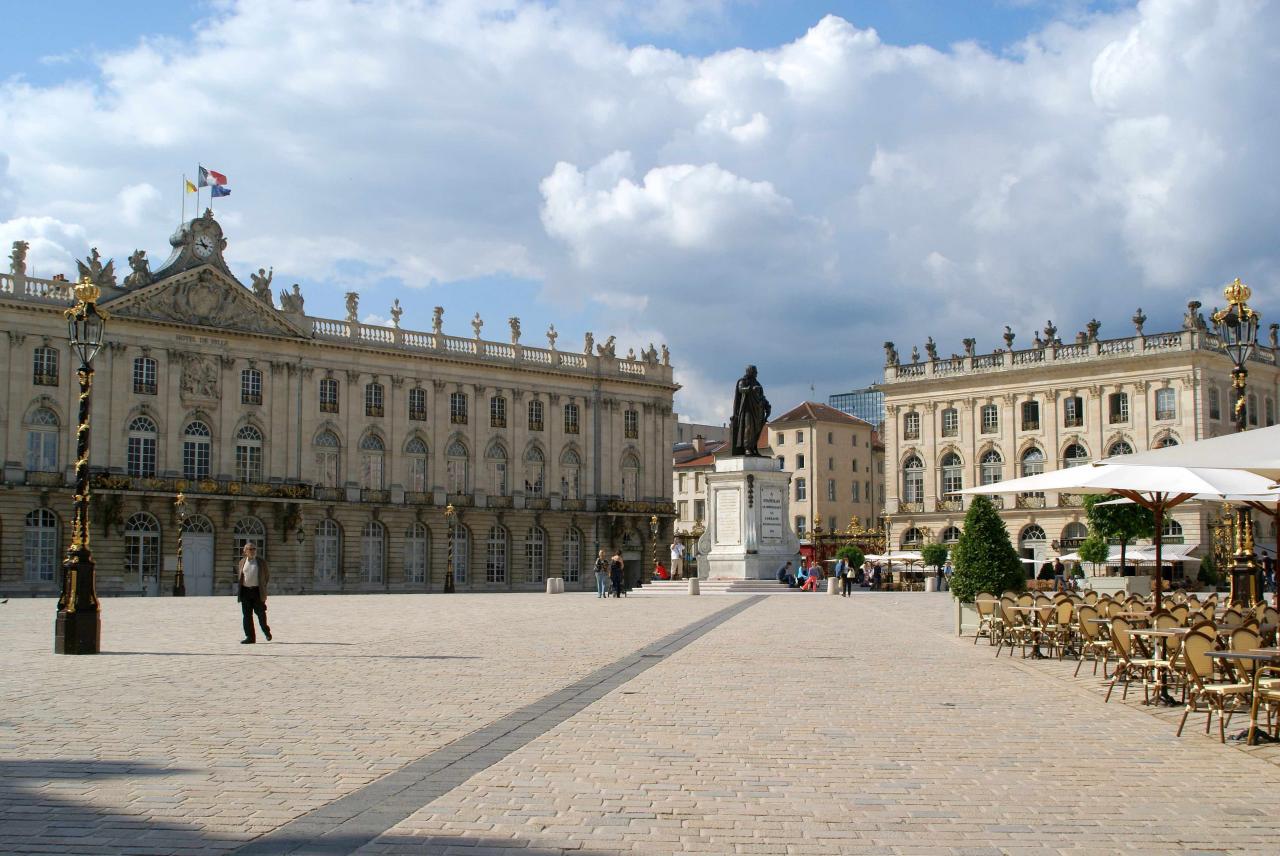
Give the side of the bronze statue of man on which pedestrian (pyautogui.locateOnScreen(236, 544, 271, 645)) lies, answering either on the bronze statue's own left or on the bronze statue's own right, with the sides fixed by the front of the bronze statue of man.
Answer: on the bronze statue's own right

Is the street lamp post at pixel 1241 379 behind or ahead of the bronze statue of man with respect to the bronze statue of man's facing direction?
ahead

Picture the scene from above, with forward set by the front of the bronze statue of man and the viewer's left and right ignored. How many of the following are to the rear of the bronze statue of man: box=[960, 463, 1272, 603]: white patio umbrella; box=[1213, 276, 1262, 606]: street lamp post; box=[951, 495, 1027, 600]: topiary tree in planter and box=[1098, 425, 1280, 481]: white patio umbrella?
0

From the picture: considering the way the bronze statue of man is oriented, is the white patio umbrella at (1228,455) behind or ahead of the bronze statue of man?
ahead

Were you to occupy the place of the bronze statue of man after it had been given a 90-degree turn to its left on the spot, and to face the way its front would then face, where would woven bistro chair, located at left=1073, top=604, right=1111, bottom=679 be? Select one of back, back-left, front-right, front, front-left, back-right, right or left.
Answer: back-right

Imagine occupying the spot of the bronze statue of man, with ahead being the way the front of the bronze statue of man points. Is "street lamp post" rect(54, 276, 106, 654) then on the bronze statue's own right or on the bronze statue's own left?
on the bronze statue's own right

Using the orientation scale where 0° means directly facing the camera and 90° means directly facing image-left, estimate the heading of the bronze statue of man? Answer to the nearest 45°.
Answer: approximately 315°

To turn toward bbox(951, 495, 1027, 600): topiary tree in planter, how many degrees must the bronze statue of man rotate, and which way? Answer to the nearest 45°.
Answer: approximately 45° to its right

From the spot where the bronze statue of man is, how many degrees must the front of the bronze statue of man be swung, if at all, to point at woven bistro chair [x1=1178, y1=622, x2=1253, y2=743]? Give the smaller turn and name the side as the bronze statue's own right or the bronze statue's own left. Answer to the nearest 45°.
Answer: approximately 45° to the bronze statue's own right

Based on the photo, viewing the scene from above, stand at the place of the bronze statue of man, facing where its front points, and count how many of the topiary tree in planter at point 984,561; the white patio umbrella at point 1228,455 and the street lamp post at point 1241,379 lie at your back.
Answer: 0

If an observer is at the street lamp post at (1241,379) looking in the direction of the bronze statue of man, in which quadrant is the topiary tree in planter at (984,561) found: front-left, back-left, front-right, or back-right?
front-left

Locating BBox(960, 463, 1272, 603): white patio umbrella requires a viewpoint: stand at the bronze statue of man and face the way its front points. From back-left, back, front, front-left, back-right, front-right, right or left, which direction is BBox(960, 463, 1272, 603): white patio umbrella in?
front-right
